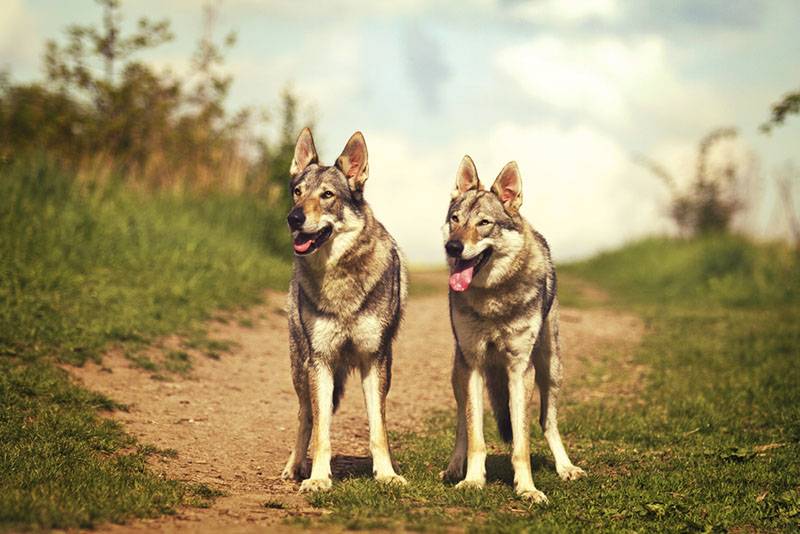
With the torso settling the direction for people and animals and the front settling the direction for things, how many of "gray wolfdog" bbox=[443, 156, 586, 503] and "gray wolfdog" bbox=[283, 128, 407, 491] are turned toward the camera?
2

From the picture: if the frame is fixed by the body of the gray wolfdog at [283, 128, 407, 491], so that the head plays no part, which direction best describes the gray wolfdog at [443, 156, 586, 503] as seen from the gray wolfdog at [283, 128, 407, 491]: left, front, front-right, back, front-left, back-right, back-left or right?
left

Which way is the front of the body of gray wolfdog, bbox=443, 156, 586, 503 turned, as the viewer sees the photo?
toward the camera

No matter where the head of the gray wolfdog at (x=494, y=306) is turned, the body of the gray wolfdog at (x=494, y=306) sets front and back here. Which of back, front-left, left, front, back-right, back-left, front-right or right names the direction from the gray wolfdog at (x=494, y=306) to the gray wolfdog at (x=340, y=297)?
right
